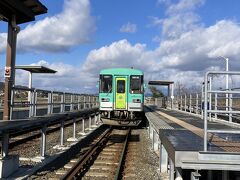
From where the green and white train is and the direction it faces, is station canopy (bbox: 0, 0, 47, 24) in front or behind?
in front

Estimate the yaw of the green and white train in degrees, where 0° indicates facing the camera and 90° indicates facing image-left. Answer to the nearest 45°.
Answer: approximately 0°

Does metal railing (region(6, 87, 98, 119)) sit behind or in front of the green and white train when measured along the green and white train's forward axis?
in front

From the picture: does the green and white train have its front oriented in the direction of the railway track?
yes
